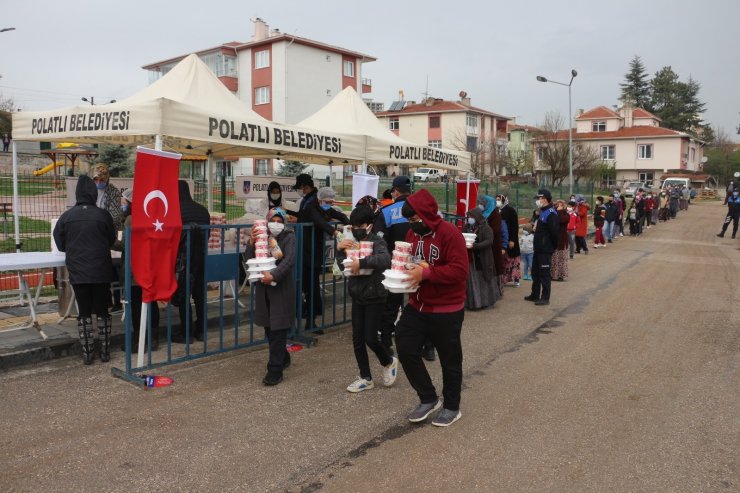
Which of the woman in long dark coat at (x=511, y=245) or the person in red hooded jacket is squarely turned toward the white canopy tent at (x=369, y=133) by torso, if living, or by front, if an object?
the woman in long dark coat

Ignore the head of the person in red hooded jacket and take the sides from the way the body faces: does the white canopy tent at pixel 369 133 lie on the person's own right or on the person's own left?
on the person's own right

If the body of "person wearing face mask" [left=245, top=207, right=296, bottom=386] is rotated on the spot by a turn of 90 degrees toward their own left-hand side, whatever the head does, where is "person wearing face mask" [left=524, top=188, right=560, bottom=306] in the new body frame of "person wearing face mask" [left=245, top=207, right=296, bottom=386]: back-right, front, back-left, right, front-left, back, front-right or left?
left

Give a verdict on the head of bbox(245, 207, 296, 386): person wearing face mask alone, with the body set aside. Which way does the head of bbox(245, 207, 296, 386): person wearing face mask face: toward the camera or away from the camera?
toward the camera

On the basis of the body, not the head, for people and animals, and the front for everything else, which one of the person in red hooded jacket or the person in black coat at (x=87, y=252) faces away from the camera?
the person in black coat

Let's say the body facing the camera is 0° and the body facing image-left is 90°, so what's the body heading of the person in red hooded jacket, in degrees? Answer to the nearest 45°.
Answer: approximately 45°

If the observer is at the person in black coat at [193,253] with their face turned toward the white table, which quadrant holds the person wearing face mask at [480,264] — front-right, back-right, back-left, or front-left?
back-right

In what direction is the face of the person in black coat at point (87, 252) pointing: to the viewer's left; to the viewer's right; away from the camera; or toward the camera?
away from the camera

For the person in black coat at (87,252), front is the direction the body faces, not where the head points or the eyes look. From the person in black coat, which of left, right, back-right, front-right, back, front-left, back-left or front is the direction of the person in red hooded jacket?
back-right

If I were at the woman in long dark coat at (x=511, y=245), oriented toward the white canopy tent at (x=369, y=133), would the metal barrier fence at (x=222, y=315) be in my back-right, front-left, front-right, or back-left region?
front-left

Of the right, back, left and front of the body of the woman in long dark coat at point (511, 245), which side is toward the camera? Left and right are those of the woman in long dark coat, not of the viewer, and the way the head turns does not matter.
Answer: left
